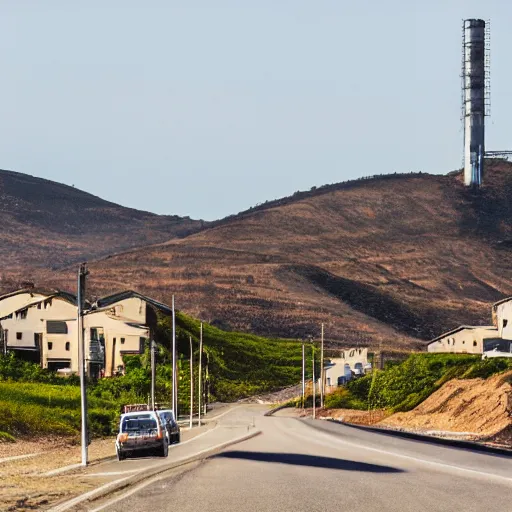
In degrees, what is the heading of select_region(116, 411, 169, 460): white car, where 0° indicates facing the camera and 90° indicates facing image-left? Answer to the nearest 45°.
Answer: approximately 180°

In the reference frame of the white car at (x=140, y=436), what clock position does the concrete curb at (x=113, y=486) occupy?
The concrete curb is roughly at 6 o'clock from the white car.
